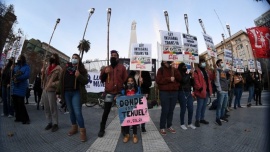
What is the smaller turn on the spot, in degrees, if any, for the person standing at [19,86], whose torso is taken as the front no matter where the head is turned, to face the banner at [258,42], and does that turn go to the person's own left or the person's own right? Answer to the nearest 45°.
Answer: approximately 90° to the person's own left

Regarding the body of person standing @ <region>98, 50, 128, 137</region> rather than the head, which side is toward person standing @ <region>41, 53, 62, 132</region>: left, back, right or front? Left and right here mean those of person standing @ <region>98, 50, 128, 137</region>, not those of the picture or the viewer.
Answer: right

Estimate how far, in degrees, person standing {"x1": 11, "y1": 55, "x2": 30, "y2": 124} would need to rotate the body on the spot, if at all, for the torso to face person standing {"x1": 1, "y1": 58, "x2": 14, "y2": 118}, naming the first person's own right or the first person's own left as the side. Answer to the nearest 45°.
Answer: approximately 135° to the first person's own right

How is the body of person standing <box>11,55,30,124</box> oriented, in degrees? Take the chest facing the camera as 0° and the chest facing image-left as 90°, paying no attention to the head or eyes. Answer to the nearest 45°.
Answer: approximately 45°

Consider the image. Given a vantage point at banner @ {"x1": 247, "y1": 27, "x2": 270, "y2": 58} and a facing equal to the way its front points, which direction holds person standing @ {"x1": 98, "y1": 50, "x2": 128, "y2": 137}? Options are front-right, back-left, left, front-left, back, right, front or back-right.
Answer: front-right

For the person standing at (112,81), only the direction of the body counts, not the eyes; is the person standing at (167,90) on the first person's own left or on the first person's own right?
on the first person's own left

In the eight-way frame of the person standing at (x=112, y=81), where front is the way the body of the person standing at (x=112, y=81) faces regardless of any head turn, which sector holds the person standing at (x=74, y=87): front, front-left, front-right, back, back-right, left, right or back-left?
right

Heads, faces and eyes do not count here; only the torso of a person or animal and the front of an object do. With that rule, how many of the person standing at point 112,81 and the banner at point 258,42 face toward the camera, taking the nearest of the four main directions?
2

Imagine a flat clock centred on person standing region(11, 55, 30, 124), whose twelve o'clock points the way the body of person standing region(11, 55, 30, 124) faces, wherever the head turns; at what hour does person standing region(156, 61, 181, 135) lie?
person standing region(156, 61, 181, 135) is roughly at 9 o'clock from person standing region(11, 55, 30, 124).

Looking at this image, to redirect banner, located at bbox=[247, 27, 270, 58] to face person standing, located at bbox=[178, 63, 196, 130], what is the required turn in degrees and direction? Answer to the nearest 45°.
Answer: approximately 45° to its right
